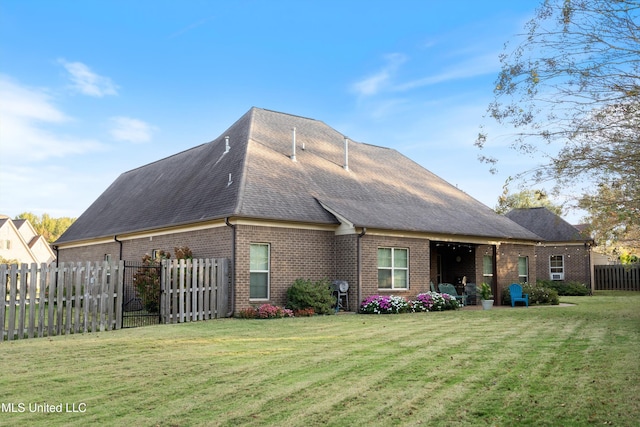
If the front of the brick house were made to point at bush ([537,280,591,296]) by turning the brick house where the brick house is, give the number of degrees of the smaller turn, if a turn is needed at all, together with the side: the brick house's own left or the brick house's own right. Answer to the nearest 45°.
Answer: approximately 90° to the brick house's own right

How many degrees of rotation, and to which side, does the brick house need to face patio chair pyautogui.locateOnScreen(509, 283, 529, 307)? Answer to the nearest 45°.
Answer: approximately 135° to its right

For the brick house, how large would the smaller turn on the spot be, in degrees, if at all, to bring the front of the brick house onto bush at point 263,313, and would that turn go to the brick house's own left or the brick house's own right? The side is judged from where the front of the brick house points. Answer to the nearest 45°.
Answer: approximately 135° to the brick house's own left

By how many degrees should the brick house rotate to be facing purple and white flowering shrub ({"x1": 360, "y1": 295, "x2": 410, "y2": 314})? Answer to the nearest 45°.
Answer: approximately 180°

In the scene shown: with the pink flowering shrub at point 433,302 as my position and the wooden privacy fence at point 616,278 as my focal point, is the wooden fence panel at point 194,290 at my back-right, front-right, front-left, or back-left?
back-left

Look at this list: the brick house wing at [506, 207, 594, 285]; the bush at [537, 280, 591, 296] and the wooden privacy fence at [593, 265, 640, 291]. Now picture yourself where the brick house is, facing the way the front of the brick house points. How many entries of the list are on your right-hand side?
3

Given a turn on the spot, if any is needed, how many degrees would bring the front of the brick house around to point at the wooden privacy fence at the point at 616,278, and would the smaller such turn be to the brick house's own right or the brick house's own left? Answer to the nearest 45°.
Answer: approximately 90° to the brick house's own right

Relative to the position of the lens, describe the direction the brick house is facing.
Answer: facing away from the viewer and to the left of the viewer
